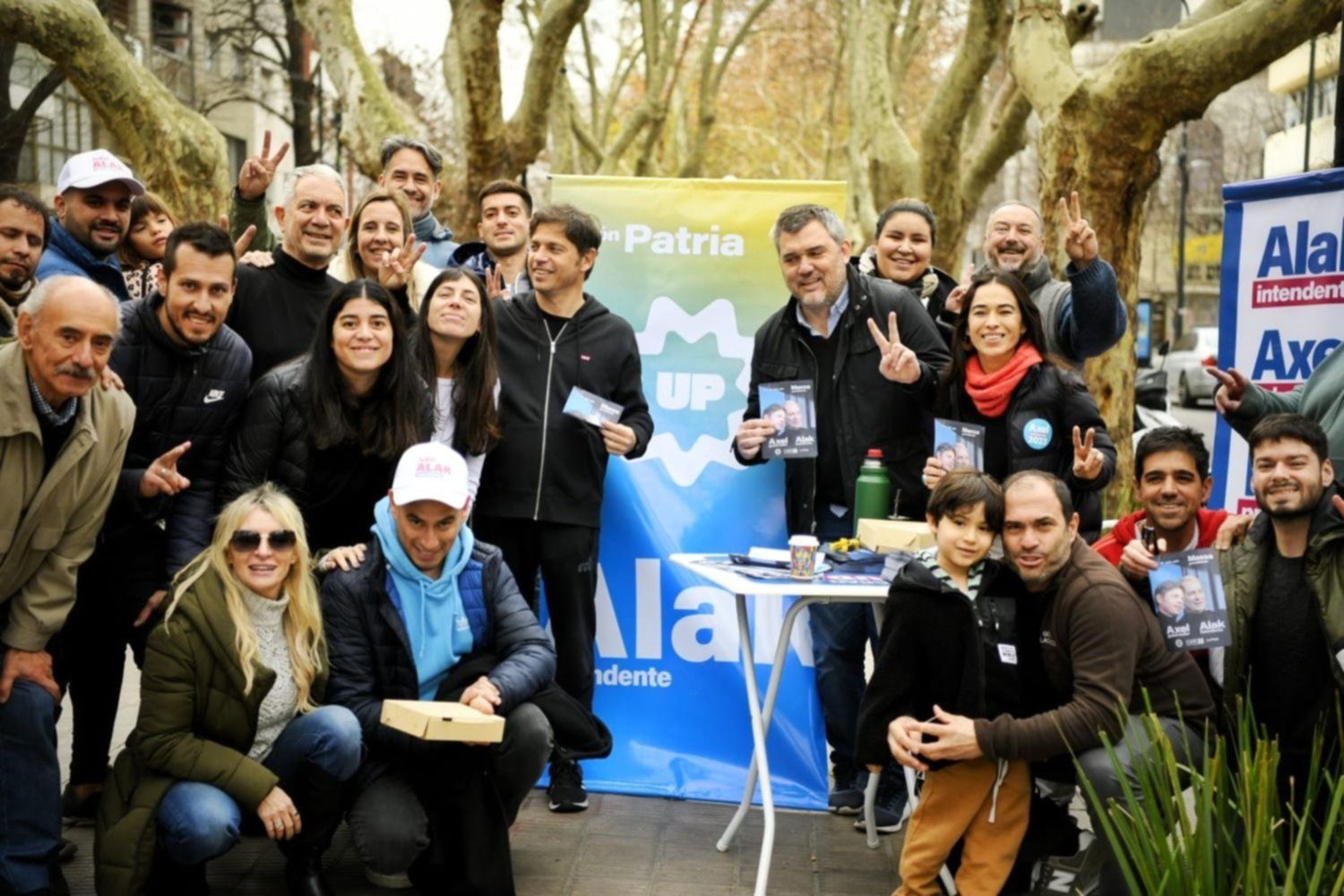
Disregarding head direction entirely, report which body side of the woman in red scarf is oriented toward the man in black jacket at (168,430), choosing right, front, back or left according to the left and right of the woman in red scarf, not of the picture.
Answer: right

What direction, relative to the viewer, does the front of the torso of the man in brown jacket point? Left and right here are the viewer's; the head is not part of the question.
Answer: facing the viewer and to the left of the viewer

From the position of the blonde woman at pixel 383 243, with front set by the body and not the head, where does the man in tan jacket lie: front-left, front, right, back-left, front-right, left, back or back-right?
front-right

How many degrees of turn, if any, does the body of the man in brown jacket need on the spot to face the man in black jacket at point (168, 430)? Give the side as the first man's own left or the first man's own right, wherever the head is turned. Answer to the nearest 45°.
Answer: approximately 45° to the first man's own right

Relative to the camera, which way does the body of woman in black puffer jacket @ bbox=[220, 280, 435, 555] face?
toward the camera

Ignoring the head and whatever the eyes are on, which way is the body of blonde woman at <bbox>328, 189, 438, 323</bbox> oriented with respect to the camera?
toward the camera

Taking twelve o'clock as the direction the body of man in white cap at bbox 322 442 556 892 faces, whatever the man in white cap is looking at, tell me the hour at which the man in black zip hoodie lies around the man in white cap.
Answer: The man in black zip hoodie is roughly at 7 o'clock from the man in white cap.

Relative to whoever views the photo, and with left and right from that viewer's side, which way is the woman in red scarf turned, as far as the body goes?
facing the viewer
